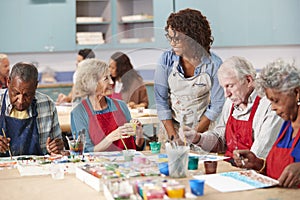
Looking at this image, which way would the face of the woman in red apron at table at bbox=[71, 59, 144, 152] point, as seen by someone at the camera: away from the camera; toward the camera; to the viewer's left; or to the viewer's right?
to the viewer's right

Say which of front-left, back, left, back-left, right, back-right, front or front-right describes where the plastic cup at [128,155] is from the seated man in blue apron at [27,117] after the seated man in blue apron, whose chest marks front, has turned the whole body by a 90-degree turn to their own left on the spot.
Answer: front-right

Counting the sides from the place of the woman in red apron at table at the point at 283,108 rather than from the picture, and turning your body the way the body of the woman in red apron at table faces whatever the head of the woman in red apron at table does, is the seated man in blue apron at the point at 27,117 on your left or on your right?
on your right

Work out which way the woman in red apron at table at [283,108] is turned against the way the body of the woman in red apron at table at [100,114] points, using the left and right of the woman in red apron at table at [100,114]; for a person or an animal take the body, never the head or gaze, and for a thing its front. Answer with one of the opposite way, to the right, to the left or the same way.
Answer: to the right

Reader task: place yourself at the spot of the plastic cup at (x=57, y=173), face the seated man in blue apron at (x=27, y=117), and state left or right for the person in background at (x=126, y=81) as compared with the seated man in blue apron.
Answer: right
